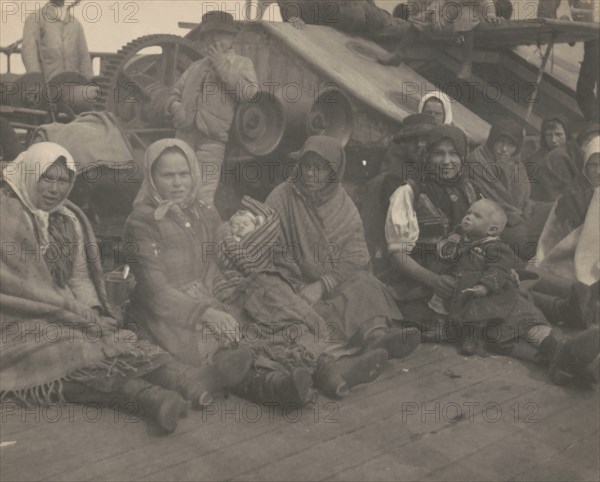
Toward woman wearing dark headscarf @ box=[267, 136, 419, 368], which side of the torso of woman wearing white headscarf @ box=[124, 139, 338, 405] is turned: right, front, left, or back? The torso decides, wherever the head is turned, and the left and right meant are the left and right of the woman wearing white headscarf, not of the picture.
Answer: left

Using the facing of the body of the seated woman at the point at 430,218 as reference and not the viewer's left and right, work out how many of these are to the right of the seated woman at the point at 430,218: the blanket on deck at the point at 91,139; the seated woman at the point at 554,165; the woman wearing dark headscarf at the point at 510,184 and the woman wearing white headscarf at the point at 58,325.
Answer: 2

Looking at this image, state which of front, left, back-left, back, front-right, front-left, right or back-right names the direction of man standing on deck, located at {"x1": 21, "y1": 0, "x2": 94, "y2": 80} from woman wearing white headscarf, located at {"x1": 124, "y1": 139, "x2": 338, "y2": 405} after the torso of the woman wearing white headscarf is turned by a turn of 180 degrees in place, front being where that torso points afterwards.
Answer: front

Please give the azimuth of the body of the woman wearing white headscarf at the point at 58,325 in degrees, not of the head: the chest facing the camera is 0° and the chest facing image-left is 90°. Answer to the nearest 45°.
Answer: approximately 315°

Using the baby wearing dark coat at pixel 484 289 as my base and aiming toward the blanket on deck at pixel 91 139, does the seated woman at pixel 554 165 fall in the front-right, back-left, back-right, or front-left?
back-right
